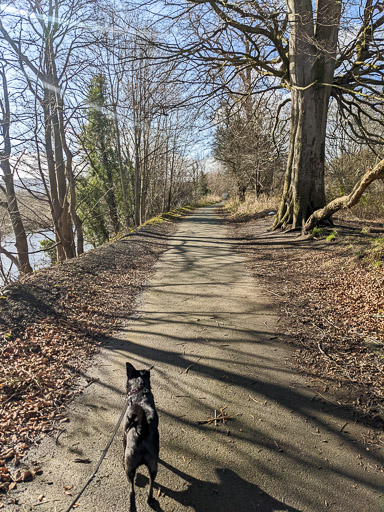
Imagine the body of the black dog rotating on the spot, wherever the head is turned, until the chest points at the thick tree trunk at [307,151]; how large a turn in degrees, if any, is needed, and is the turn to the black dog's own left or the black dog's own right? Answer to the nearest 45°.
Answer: approximately 45° to the black dog's own right

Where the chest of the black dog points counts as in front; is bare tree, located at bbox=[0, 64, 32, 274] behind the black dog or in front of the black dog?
in front

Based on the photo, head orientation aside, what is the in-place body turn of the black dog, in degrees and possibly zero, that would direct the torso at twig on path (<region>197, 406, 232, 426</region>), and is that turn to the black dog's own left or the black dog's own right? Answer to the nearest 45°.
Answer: approximately 45° to the black dog's own right

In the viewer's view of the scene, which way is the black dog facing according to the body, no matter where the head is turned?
away from the camera
